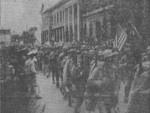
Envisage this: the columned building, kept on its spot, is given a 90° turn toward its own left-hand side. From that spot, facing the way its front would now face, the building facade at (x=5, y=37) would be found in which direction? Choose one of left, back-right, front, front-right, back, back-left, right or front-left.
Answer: back-right

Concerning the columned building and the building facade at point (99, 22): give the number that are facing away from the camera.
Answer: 0

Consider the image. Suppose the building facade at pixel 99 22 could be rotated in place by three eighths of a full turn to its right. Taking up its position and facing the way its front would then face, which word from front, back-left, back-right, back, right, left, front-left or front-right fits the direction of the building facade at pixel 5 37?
left

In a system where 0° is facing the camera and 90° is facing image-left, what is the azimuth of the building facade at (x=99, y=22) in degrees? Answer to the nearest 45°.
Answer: approximately 45°

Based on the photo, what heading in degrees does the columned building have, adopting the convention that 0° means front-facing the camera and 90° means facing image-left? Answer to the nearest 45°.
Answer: approximately 45°
